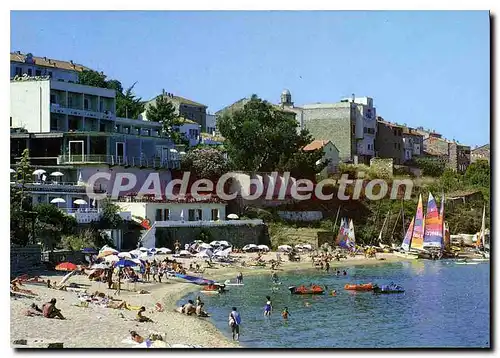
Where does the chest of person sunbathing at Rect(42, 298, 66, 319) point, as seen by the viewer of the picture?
to the viewer's right

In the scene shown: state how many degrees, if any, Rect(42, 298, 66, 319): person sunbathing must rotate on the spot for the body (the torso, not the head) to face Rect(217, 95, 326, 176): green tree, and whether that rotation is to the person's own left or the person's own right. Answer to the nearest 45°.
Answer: approximately 45° to the person's own left
